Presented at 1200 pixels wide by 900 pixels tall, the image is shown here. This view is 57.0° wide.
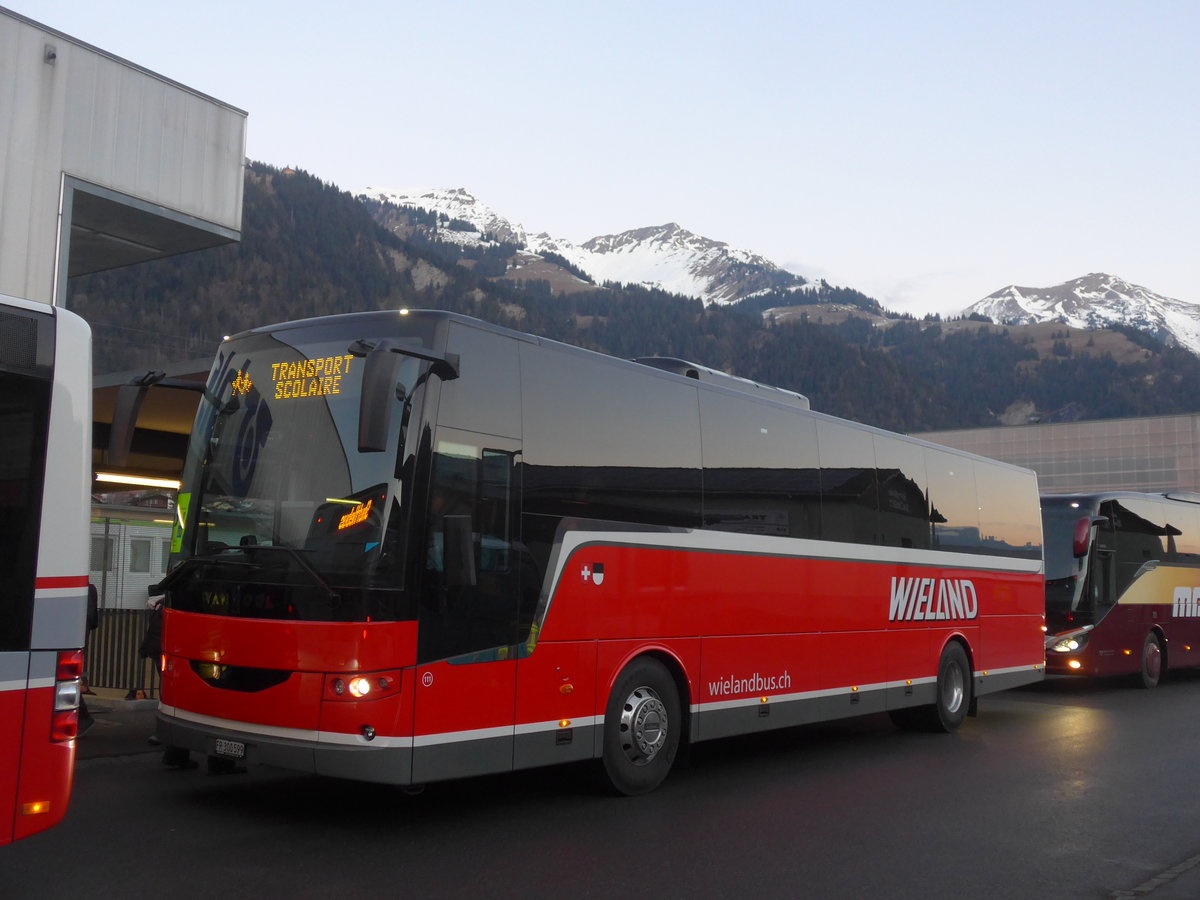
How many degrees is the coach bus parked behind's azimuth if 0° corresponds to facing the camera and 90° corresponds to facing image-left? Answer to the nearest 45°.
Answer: approximately 45°

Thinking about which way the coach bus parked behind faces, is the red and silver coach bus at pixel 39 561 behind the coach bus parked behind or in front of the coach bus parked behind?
in front

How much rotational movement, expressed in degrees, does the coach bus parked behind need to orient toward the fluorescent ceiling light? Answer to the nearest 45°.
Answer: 0° — it already faces it

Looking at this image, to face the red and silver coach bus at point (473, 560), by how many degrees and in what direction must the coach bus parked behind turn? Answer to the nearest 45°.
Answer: approximately 45° to its left

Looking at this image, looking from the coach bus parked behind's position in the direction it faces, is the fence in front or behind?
in front

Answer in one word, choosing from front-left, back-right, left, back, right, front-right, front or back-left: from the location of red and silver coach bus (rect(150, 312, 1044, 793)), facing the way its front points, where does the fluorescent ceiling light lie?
right

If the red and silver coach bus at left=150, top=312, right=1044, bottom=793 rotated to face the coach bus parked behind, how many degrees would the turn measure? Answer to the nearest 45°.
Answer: approximately 180°

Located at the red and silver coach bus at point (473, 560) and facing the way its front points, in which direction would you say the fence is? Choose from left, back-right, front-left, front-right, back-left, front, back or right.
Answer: right

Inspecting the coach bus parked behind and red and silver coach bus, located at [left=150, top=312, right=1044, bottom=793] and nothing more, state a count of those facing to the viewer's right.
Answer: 0

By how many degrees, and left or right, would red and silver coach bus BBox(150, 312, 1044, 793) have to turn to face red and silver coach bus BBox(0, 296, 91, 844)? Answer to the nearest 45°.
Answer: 0° — it already faces it
